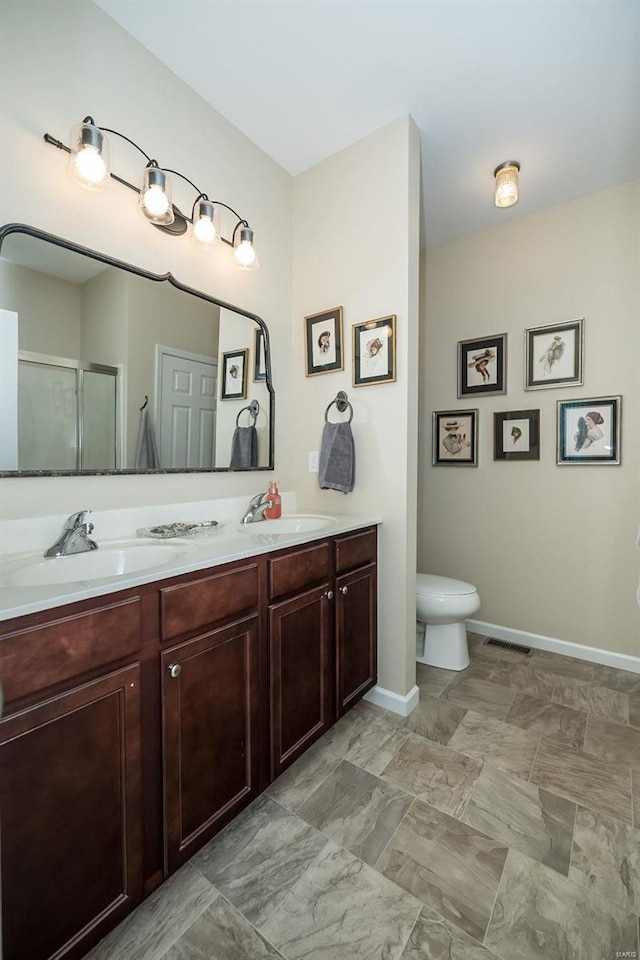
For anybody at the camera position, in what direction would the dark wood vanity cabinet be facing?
facing the viewer and to the right of the viewer

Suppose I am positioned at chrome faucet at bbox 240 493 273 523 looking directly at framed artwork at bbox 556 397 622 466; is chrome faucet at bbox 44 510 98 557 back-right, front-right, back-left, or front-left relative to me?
back-right

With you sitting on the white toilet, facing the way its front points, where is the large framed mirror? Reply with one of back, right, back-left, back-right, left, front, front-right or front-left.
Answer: right

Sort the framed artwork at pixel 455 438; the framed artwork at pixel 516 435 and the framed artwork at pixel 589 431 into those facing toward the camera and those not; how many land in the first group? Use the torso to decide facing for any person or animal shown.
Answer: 3

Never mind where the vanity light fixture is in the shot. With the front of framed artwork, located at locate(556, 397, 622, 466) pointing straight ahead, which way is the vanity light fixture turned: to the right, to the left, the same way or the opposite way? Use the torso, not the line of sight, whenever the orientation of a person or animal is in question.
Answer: to the left

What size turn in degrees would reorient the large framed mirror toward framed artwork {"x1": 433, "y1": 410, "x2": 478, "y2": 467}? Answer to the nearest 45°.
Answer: approximately 45° to its left

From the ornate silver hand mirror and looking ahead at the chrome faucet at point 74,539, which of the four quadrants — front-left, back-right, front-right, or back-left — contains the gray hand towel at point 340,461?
back-left

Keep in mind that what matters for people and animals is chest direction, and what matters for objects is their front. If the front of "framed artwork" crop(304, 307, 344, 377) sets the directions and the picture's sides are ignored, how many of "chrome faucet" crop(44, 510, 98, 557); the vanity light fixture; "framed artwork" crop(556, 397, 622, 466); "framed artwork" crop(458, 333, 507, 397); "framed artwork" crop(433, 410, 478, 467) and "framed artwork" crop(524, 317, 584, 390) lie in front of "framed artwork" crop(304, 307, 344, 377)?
2

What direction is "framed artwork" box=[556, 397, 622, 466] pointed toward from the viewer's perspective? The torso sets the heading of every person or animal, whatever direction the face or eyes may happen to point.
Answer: toward the camera

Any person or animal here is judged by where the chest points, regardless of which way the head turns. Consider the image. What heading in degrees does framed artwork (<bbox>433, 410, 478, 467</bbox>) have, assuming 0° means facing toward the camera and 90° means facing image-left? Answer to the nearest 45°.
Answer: approximately 0°

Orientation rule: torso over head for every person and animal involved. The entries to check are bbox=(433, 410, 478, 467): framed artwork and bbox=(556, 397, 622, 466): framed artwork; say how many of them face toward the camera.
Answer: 2

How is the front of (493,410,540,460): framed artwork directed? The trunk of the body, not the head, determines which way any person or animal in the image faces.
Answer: toward the camera
